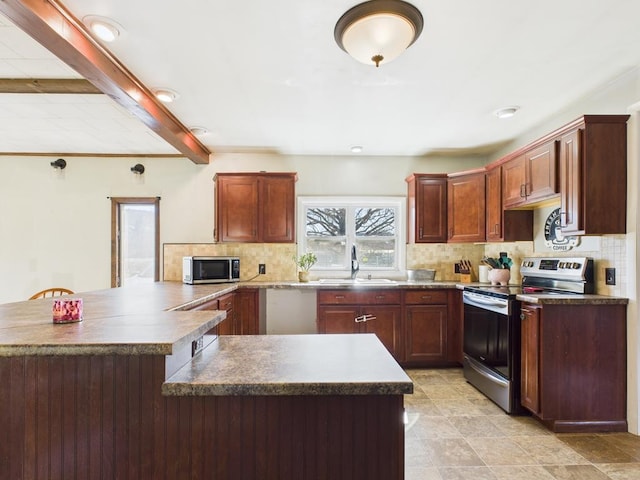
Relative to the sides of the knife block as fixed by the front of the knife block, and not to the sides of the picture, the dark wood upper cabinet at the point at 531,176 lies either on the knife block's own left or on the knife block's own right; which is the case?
on the knife block's own left

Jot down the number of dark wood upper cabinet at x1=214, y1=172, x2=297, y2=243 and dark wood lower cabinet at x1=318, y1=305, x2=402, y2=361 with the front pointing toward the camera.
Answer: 2

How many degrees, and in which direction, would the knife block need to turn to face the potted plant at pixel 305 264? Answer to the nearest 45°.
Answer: approximately 45° to its right

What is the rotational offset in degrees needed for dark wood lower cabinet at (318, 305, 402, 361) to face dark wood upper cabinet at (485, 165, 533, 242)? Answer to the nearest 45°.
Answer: approximately 90° to its left

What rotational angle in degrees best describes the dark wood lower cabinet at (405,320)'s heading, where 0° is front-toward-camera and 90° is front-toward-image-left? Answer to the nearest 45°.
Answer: approximately 0°
